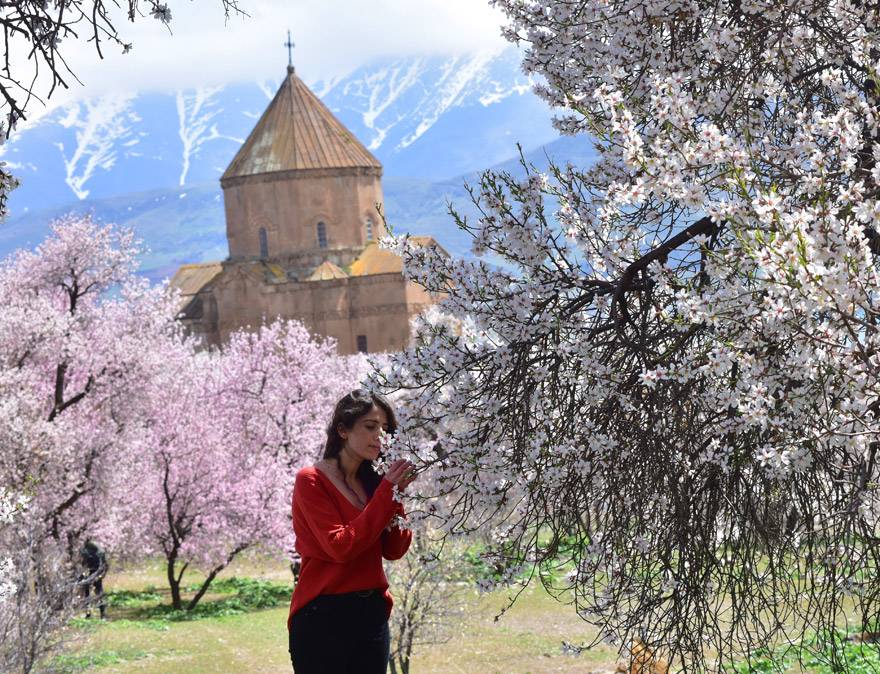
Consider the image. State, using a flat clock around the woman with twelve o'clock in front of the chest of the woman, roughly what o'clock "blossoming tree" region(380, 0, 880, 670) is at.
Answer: The blossoming tree is roughly at 10 o'clock from the woman.

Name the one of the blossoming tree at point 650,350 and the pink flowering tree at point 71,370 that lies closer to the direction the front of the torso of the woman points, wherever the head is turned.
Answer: the blossoming tree

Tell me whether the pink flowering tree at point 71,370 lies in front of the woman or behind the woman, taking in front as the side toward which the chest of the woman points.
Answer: behind

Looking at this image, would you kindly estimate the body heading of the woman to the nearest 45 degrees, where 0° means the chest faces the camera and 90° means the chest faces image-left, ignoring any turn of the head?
approximately 315°

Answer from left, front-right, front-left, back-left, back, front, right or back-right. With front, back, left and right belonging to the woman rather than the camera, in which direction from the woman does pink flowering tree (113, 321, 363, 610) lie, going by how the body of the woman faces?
back-left

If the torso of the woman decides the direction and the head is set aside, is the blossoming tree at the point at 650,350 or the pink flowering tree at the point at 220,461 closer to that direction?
the blossoming tree
